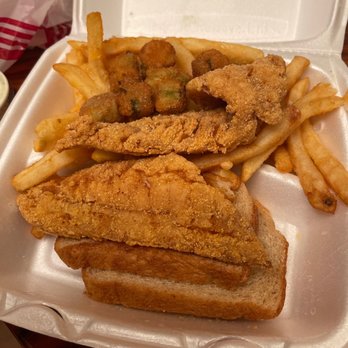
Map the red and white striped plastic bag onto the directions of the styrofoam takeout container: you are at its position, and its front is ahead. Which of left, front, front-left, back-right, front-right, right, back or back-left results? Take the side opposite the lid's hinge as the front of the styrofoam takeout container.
back-right

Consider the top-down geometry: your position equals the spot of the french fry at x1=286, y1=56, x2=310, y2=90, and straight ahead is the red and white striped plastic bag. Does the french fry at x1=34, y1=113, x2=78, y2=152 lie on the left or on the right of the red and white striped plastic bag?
left

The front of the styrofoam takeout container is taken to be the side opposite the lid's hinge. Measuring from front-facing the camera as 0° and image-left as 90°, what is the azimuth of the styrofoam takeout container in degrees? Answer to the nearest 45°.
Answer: approximately 0°
